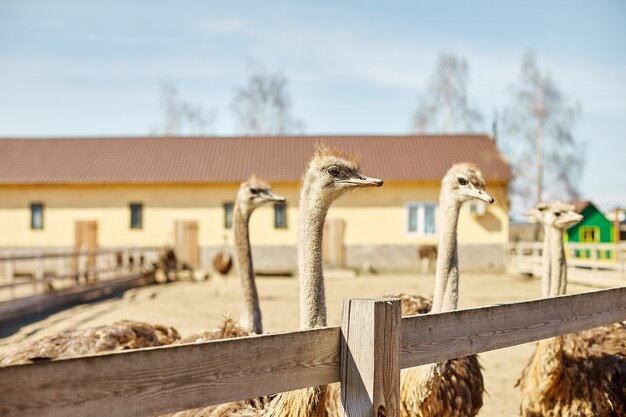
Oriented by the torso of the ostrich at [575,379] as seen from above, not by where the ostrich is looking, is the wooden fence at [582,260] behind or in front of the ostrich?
behind

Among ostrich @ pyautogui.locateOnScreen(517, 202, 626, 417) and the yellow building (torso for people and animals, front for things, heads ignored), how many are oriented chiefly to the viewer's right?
0

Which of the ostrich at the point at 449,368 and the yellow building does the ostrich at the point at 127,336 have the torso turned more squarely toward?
the ostrich

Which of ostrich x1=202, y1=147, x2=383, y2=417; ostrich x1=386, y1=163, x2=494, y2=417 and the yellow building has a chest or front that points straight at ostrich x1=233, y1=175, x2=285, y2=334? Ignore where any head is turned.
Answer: the yellow building

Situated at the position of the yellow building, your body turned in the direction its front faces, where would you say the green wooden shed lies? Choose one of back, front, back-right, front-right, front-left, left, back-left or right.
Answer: left

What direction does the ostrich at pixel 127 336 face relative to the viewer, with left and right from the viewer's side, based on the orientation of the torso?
facing to the right of the viewer

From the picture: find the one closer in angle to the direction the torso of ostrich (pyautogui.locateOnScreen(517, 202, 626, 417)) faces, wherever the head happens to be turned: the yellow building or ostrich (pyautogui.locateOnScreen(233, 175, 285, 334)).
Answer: the ostrich

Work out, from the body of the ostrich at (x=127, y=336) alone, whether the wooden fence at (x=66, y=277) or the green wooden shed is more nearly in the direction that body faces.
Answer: the green wooden shed

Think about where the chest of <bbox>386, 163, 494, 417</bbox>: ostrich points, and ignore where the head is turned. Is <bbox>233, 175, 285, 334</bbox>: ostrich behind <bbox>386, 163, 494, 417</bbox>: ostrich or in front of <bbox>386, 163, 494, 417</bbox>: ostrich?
behind

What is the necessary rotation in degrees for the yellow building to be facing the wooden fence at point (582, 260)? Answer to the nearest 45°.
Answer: approximately 45° to its left

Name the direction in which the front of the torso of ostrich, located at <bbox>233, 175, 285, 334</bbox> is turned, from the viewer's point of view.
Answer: to the viewer's right

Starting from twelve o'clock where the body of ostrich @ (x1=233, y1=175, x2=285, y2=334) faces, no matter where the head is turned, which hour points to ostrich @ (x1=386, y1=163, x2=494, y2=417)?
ostrich @ (x1=386, y1=163, x2=494, y2=417) is roughly at 2 o'clock from ostrich @ (x1=233, y1=175, x2=285, y2=334).

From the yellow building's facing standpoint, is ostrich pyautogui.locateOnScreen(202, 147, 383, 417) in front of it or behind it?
in front

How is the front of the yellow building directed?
toward the camera
